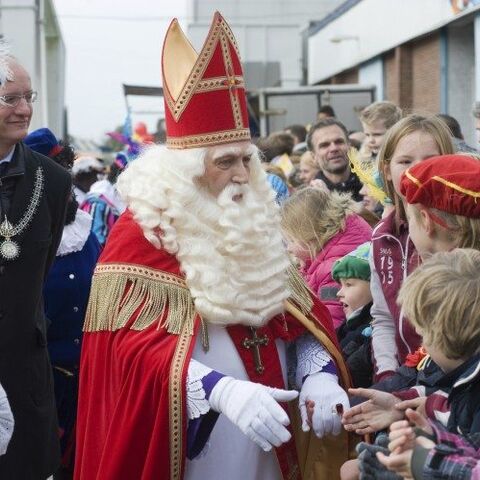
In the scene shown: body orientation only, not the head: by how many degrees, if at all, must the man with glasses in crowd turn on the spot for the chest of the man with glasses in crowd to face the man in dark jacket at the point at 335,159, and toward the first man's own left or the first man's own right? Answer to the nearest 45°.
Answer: approximately 135° to the first man's own left

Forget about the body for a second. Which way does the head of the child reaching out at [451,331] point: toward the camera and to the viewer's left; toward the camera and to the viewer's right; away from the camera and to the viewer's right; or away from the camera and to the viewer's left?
away from the camera and to the viewer's left

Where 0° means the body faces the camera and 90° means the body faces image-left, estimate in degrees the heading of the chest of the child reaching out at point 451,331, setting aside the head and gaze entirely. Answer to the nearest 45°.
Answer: approximately 90°

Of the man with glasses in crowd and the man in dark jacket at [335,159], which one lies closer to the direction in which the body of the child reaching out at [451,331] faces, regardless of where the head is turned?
the man with glasses in crowd

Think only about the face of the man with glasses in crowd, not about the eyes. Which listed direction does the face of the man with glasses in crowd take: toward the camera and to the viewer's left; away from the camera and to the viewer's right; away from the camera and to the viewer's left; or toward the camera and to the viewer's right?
toward the camera and to the viewer's right

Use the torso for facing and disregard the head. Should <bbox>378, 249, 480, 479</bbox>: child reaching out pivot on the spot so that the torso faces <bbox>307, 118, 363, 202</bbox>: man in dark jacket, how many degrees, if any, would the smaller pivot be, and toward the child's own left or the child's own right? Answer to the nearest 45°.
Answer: approximately 90° to the child's own right

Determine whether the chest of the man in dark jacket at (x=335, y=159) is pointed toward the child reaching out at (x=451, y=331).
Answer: yes

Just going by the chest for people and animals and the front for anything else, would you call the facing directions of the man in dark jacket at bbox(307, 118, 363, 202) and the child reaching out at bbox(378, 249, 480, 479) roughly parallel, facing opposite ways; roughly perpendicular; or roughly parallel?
roughly perpendicular
